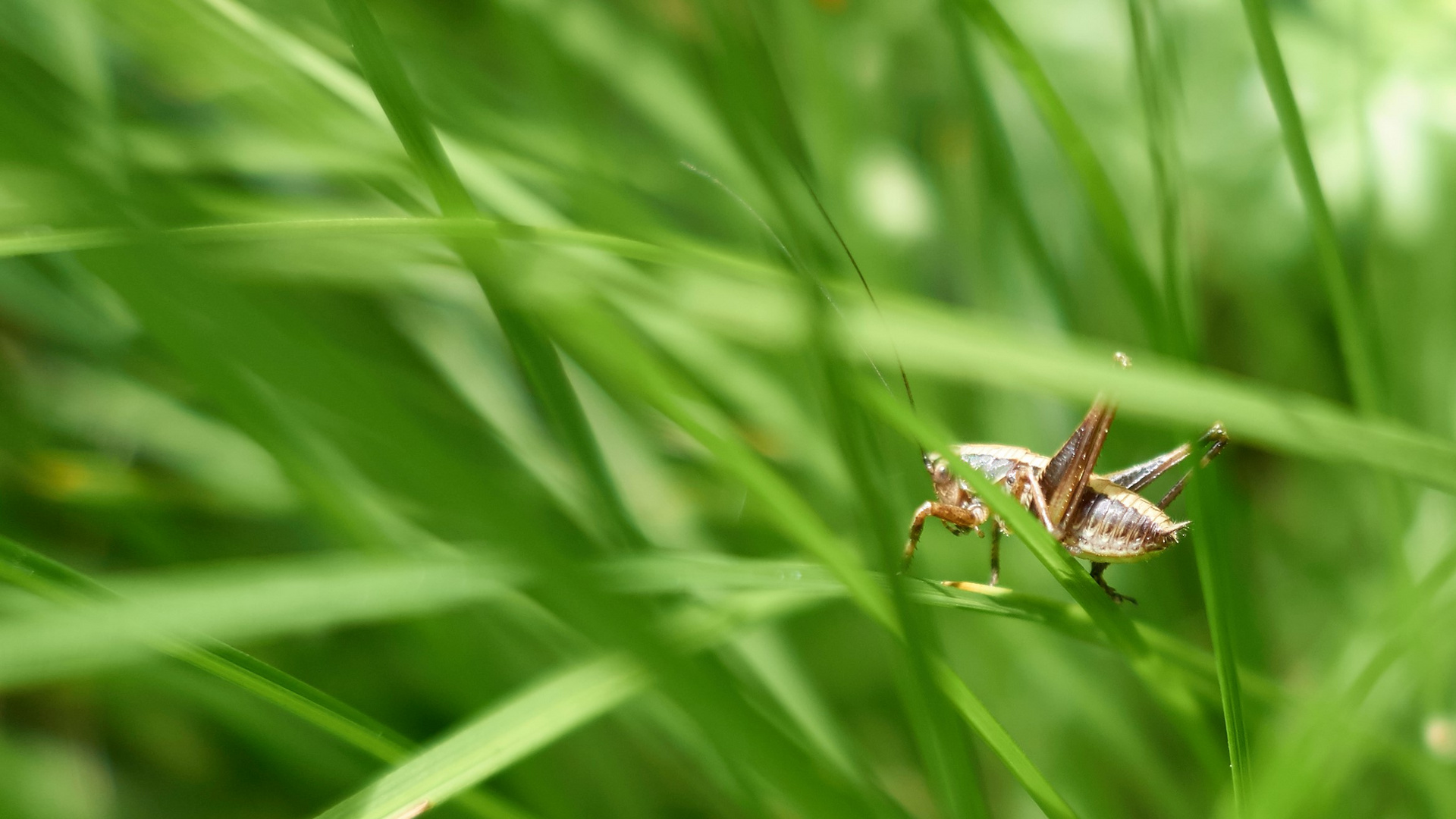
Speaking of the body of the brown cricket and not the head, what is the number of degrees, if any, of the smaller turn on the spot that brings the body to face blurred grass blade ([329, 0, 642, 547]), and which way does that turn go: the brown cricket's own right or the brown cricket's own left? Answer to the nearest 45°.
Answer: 0° — it already faces it

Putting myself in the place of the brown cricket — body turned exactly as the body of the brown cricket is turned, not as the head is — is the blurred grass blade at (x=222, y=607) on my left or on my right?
on my left

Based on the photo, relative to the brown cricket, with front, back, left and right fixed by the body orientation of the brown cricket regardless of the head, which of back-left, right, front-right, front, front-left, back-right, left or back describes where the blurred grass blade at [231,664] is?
front-left

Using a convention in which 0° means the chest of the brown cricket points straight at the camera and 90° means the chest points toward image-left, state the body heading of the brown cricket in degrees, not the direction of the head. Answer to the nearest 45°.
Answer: approximately 90°
